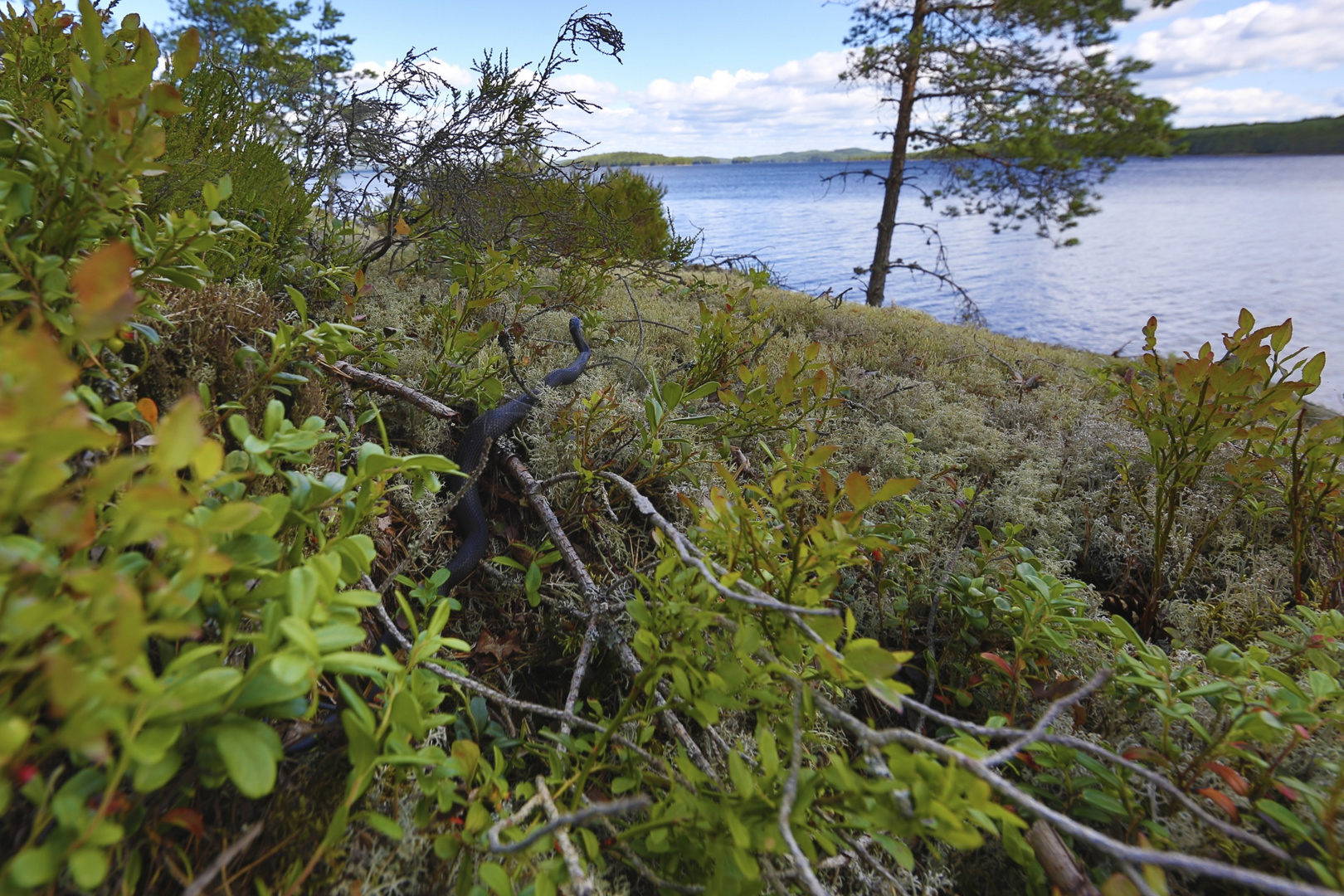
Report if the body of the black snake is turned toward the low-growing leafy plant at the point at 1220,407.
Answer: no

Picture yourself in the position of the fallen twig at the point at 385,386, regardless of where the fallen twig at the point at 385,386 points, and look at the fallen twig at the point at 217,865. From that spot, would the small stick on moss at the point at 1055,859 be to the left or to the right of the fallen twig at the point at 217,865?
left

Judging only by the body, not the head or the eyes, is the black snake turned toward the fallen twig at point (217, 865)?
no

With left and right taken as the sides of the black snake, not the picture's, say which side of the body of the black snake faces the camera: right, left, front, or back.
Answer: back

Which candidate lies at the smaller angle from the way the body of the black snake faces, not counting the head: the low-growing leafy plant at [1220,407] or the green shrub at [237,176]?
the green shrub

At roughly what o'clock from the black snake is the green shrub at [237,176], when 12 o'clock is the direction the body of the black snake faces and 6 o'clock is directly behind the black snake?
The green shrub is roughly at 11 o'clock from the black snake.

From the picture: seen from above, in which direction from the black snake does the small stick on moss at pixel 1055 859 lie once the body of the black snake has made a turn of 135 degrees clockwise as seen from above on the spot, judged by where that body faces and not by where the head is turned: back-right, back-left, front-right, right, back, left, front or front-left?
front
